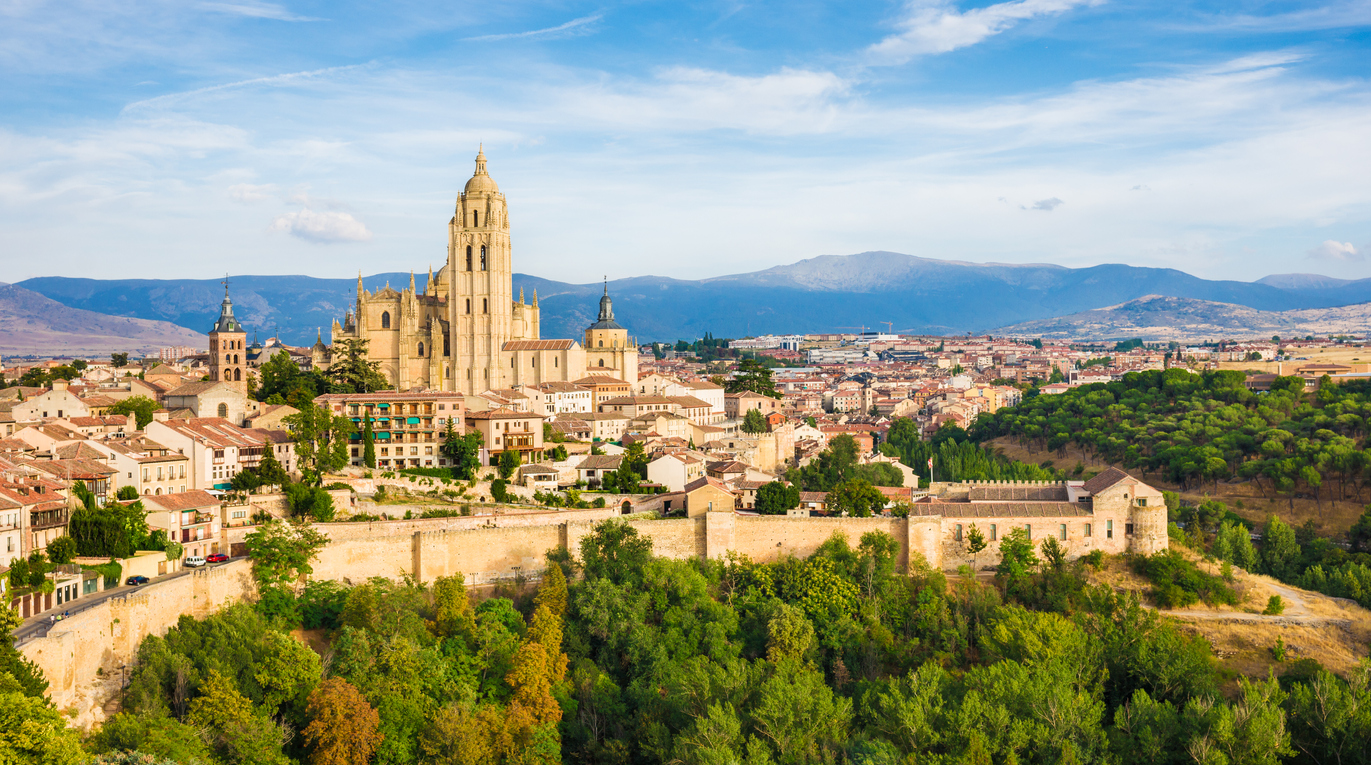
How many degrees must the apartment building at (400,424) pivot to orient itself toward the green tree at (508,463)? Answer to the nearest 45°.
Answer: approximately 45° to its left

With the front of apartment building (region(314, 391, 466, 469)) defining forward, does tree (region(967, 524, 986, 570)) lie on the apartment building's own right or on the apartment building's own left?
on the apartment building's own left

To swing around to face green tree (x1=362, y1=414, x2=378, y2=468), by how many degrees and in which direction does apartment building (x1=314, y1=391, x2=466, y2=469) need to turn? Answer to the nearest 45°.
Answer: approximately 45° to its right

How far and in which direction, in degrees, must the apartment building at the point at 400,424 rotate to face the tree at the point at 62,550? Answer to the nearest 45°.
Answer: approximately 45° to its right

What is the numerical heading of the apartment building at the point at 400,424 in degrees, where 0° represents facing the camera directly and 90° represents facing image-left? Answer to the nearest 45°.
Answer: approximately 0°

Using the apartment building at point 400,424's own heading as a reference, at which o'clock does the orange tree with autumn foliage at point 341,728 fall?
The orange tree with autumn foliage is roughly at 12 o'clock from the apartment building.

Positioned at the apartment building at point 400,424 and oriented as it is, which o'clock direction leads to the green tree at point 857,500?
The green tree is roughly at 10 o'clock from the apartment building.

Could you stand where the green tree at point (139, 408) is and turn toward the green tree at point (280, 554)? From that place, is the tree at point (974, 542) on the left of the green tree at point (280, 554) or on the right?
left

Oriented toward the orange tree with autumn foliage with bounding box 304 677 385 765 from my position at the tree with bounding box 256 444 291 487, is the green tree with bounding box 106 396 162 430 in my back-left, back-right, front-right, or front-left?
back-right

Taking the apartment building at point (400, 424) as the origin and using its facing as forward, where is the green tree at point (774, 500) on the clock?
The green tree is roughly at 10 o'clock from the apartment building.

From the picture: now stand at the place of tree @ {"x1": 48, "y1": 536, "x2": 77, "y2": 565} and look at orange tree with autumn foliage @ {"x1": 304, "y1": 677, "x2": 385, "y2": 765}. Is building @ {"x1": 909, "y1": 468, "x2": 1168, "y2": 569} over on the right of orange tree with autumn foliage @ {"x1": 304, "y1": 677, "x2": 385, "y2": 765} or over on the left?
left

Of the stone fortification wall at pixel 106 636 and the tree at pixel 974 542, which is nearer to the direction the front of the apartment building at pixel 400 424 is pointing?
the stone fortification wall

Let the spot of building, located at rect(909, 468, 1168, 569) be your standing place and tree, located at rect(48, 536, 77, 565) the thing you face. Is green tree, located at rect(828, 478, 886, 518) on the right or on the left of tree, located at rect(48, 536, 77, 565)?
right
